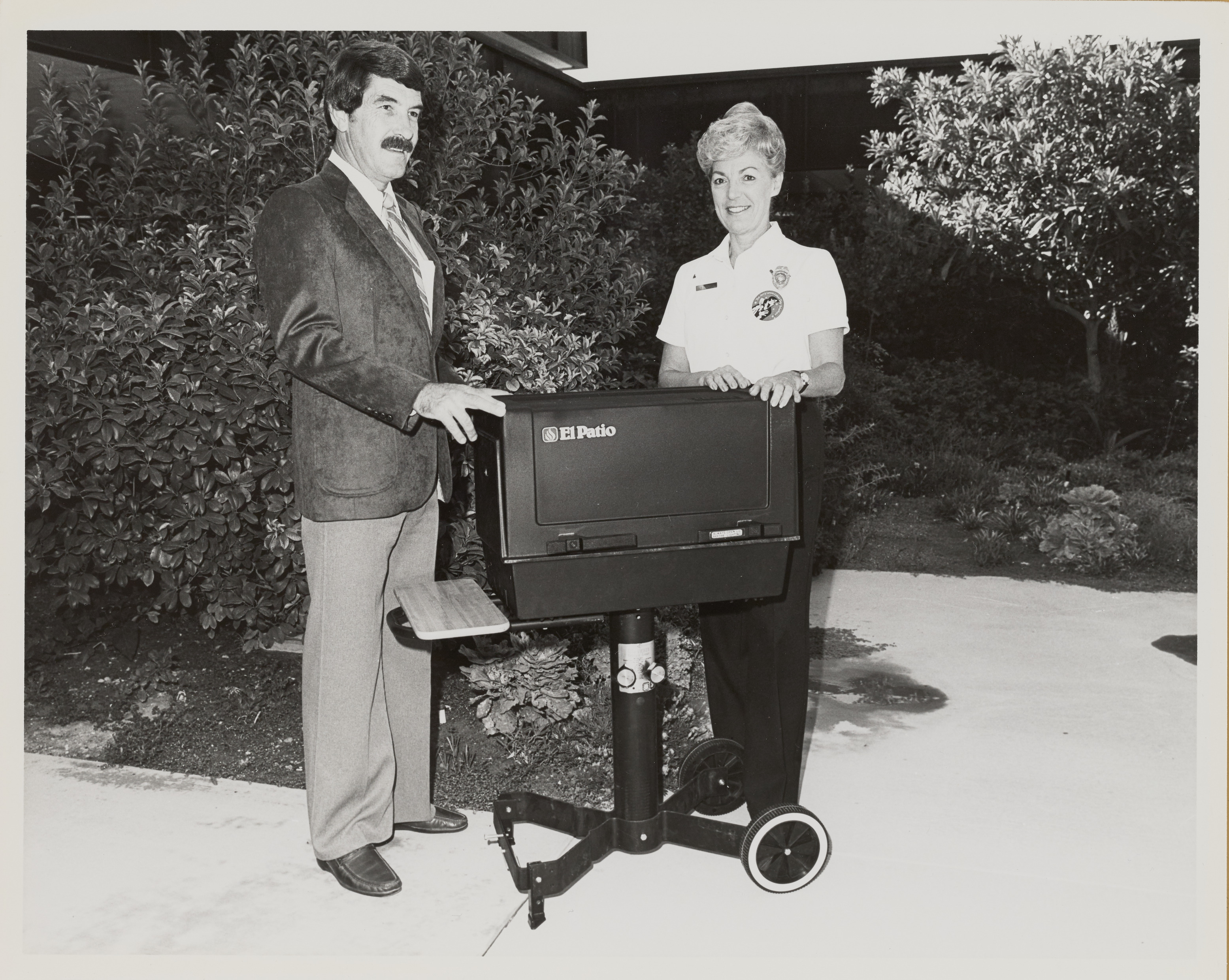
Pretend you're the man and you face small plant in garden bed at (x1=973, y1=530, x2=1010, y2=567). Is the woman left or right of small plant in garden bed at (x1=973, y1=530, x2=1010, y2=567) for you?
right

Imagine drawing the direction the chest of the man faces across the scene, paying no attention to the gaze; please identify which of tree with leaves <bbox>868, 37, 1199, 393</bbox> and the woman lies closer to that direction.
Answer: the woman

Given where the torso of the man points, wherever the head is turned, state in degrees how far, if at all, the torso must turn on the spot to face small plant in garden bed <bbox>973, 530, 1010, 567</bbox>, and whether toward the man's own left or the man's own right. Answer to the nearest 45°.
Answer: approximately 90° to the man's own left

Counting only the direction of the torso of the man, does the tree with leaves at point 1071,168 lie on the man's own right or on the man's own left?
on the man's own left

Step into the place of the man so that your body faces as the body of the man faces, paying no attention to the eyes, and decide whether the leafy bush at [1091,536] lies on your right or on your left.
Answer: on your left

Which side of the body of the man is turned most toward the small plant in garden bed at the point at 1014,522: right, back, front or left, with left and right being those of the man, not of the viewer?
left

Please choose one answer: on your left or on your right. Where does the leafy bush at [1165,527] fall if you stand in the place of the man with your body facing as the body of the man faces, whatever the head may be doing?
on your left

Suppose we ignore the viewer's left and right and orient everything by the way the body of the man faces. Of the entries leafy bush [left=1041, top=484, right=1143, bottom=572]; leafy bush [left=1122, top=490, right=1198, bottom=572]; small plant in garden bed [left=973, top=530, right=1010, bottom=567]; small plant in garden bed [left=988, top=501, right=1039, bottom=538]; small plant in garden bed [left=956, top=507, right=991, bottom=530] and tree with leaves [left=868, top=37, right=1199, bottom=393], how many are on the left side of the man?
6

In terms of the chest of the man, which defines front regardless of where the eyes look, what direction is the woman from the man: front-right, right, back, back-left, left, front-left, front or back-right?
front-left
